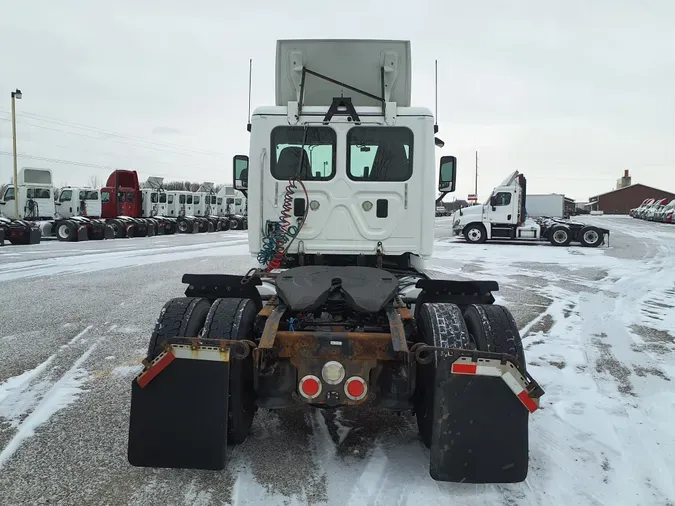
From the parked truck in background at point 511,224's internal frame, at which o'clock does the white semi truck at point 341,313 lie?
The white semi truck is roughly at 9 o'clock from the parked truck in background.

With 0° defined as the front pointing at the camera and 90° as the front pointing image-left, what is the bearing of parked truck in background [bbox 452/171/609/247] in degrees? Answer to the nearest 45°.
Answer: approximately 90°

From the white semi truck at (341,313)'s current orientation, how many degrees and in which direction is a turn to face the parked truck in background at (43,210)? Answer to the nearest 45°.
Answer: approximately 45° to its left

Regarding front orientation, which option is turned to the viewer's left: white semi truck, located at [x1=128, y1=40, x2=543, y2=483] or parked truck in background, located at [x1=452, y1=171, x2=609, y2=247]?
the parked truck in background

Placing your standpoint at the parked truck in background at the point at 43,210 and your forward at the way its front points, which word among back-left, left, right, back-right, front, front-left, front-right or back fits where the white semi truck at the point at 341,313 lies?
back-left

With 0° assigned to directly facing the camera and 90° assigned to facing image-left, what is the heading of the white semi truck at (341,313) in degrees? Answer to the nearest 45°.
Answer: approximately 180°

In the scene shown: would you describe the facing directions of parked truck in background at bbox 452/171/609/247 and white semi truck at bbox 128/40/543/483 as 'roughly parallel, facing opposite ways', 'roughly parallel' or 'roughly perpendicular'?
roughly perpendicular

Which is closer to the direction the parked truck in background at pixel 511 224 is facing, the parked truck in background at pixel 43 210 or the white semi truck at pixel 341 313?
the parked truck in background

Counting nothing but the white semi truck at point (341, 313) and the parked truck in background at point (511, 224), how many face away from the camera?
1
